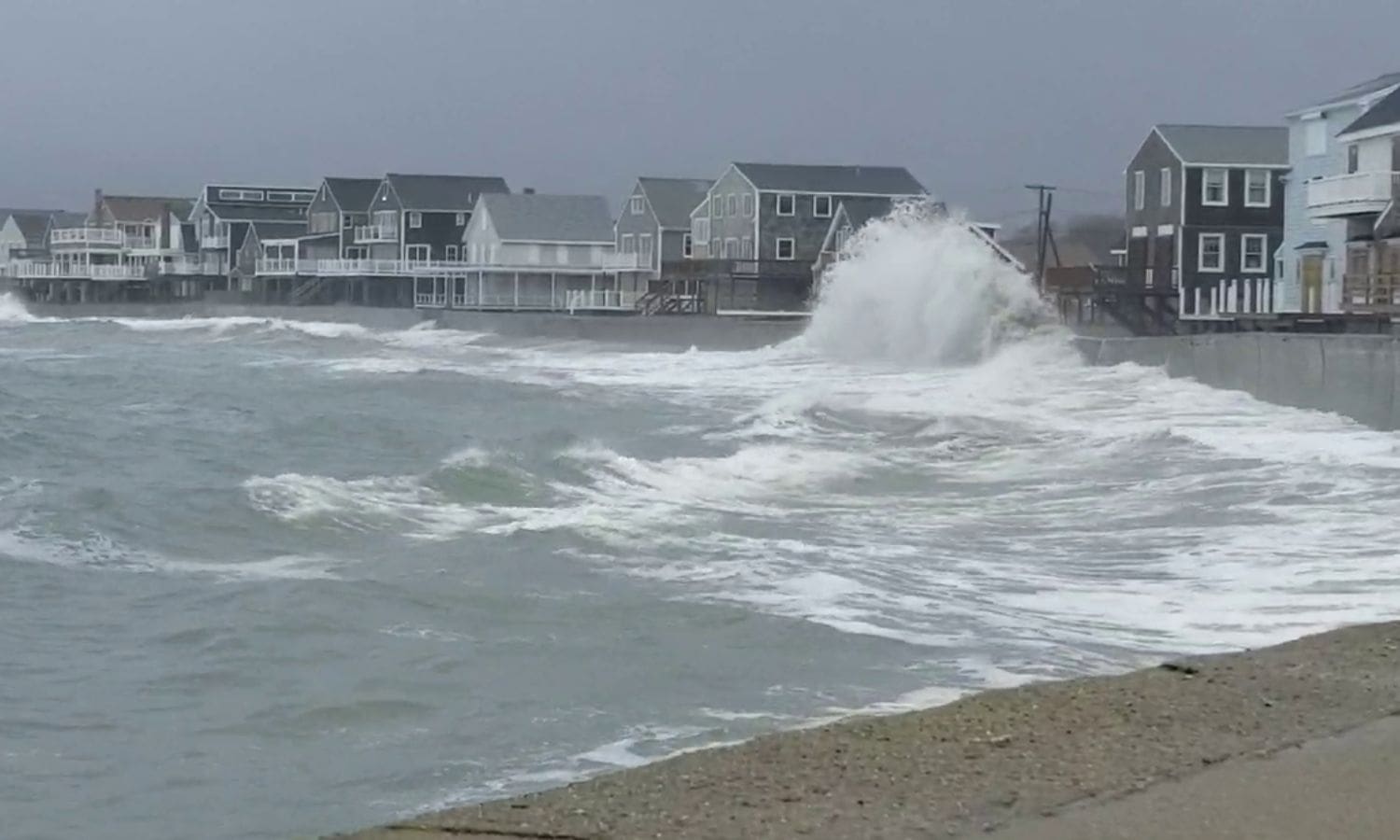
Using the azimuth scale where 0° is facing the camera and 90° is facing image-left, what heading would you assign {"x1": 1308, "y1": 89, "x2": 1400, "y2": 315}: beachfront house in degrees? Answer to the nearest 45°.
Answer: approximately 45°
